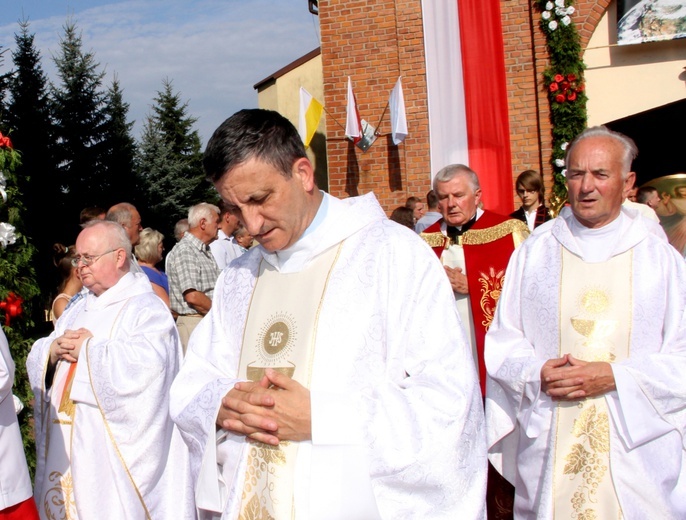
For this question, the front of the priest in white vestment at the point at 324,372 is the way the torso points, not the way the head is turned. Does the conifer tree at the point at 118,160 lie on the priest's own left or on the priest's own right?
on the priest's own right

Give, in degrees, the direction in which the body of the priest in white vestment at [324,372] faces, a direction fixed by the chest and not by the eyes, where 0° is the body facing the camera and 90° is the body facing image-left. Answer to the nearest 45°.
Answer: approximately 45°

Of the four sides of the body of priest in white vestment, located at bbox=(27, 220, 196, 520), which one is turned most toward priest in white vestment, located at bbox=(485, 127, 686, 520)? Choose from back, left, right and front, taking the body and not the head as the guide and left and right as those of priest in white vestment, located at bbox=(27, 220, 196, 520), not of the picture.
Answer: left

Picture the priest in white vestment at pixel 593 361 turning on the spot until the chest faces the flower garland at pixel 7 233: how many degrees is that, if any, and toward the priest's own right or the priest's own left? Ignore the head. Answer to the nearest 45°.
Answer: approximately 90° to the priest's own right

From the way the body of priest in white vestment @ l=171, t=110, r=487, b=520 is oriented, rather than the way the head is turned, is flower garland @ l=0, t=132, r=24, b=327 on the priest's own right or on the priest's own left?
on the priest's own right

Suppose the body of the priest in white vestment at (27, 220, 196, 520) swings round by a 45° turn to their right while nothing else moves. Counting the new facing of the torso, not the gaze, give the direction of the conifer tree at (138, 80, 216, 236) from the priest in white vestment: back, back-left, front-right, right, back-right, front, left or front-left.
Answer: right

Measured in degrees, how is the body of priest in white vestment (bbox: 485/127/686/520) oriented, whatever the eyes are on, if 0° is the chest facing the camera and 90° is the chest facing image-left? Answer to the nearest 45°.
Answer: approximately 0°

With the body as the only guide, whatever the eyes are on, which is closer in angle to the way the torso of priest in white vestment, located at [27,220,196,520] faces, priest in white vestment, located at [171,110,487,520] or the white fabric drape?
the priest in white vestment
